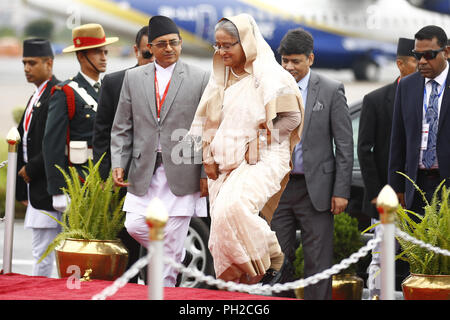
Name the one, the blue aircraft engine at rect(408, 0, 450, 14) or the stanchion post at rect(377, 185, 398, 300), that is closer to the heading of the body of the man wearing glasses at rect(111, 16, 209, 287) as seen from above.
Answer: the stanchion post

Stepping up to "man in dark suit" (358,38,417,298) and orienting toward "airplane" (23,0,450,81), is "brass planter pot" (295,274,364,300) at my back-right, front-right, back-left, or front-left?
back-left

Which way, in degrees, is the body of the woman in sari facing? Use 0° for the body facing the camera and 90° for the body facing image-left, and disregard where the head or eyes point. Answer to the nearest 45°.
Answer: approximately 45°

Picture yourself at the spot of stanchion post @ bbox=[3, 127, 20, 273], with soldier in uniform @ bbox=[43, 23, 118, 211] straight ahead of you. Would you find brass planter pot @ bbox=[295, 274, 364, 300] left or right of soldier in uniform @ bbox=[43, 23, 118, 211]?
right

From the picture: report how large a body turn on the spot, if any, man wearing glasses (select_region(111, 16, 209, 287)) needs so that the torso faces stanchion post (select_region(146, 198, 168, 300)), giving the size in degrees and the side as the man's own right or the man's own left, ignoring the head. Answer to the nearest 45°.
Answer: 0° — they already face it

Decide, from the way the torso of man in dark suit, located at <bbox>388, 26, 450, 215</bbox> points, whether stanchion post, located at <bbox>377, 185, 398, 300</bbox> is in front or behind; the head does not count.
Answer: in front

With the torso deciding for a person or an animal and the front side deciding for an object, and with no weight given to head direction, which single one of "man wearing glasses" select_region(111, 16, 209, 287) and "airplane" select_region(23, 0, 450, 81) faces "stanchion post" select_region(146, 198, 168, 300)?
the man wearing glasses

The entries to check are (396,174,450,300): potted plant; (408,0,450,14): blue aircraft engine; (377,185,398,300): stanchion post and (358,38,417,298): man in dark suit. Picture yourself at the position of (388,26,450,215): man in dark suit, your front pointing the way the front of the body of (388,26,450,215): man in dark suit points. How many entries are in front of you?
2
